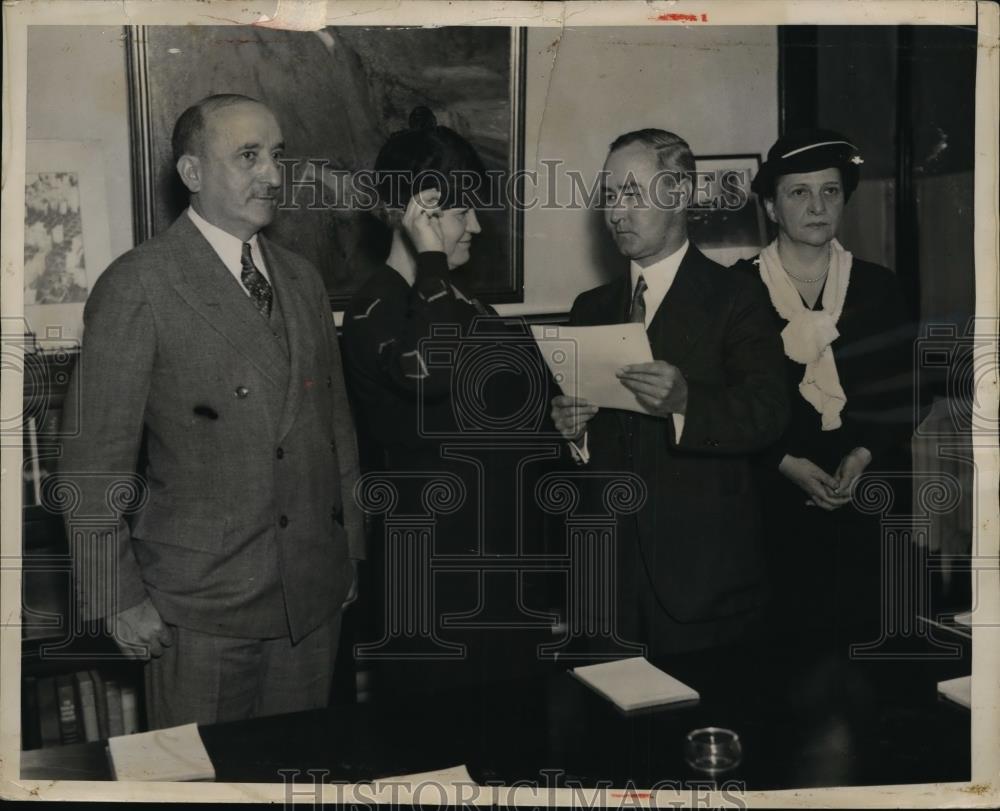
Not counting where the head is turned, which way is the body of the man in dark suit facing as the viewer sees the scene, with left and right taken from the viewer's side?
facing the viewer and to the left of the viewer

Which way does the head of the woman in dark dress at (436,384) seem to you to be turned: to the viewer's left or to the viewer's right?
to the viewer's right

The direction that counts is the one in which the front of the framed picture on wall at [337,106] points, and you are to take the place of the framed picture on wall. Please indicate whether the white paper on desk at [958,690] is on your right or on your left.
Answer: on your left

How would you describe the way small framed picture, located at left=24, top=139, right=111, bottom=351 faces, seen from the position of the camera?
facing the viewer

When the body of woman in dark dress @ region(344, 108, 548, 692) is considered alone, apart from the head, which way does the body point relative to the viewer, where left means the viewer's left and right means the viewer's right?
facing to the right of the viewer

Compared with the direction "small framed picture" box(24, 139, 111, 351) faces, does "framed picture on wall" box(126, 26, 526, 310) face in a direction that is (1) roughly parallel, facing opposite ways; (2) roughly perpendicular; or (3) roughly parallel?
roughly parallel

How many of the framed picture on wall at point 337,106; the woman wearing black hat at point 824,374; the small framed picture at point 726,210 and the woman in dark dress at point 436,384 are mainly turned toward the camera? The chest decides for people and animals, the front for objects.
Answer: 3

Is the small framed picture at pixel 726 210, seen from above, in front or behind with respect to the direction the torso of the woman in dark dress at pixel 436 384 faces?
in front

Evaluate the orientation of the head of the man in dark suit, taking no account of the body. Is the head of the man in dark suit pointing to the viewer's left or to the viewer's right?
to the viewer's left

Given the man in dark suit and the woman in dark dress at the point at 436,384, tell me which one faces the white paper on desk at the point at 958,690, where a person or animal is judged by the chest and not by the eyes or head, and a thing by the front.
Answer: the woman in dark dress

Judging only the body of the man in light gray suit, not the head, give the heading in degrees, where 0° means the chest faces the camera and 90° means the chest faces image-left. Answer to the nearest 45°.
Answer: approximately 315°

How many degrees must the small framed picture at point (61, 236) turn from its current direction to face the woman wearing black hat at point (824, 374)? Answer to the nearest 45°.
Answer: approximately 90° to its left

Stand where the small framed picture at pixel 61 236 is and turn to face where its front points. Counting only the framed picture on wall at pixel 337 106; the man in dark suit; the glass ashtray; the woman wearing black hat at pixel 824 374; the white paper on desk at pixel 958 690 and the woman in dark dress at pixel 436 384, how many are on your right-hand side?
0

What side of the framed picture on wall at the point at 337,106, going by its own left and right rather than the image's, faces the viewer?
front
